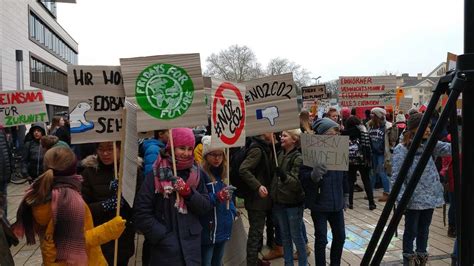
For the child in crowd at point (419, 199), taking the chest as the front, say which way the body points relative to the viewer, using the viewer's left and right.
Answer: facing away from the viewer

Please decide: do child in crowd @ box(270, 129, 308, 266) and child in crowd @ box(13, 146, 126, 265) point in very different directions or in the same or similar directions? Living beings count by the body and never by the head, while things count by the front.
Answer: very different directions

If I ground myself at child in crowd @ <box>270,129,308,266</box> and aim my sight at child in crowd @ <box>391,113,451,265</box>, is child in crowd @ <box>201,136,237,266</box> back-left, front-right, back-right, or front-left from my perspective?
back-right

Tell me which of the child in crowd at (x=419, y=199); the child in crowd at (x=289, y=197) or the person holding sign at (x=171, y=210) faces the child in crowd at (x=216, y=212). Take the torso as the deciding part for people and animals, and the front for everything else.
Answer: the child in crowd at (x=289, y=197)

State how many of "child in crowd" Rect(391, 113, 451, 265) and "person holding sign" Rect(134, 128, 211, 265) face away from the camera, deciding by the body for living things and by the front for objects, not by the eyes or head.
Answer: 1

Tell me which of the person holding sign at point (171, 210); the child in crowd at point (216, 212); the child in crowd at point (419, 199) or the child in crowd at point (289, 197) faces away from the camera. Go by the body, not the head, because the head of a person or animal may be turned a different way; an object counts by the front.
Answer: the child in crowd at point (419, 199)

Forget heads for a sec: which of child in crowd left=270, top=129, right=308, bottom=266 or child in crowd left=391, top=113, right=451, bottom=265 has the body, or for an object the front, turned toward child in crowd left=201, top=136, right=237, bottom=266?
child in crowd left=270, top=129, right=308, bottom=266

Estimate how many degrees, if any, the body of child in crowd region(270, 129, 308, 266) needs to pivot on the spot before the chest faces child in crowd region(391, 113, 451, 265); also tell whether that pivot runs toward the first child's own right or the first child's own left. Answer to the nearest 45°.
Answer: approximately 135° to the first child's own left

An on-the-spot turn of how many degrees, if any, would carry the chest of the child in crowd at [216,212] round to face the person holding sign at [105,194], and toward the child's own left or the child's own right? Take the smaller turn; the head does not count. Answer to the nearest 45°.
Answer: approximately 135° to the child's own right

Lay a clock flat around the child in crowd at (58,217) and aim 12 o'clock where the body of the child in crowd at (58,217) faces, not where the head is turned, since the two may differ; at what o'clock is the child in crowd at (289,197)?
the child in crowd at (289,197) is roughly at 1 o'clock from the child in crowd at (58,217).

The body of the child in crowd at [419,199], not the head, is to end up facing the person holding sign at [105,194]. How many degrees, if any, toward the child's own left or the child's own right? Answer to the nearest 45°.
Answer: approximately 135° to the child's own left
